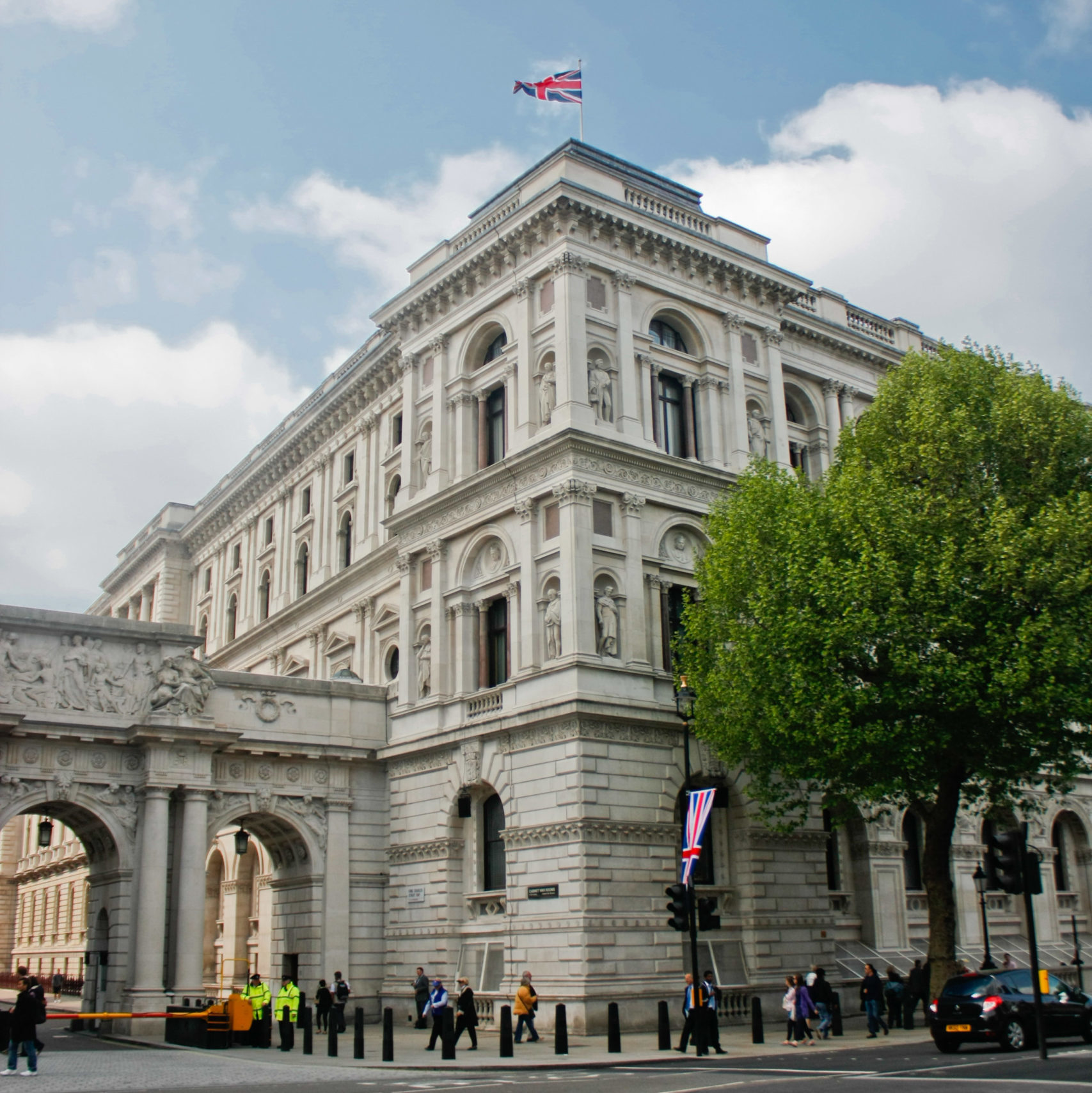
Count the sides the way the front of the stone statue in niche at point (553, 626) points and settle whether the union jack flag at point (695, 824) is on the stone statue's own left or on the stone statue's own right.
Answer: on the stone statue's own left

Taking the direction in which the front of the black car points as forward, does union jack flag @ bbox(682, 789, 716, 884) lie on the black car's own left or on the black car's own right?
on the black car's own left

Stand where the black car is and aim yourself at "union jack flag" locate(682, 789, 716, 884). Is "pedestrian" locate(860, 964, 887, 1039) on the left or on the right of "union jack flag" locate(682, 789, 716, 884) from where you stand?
right

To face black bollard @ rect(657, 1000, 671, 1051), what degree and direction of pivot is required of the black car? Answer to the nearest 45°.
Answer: approximately 135° to its left

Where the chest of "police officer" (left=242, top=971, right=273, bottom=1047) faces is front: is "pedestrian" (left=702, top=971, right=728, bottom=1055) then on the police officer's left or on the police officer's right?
on the police officer's left

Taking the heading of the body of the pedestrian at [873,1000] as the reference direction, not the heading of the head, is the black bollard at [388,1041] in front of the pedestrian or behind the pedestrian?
in front

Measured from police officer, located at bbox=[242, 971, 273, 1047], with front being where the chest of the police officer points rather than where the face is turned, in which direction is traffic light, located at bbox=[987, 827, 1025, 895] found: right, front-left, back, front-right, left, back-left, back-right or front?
front-left

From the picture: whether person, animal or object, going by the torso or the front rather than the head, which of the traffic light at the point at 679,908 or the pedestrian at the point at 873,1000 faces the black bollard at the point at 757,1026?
the pedestrian

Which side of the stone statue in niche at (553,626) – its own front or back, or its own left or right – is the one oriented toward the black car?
left

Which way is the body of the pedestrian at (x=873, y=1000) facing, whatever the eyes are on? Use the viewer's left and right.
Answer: facing the viewer and to the left of the viewer

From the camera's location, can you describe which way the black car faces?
facing away from the viewer and to the right of the viewer
